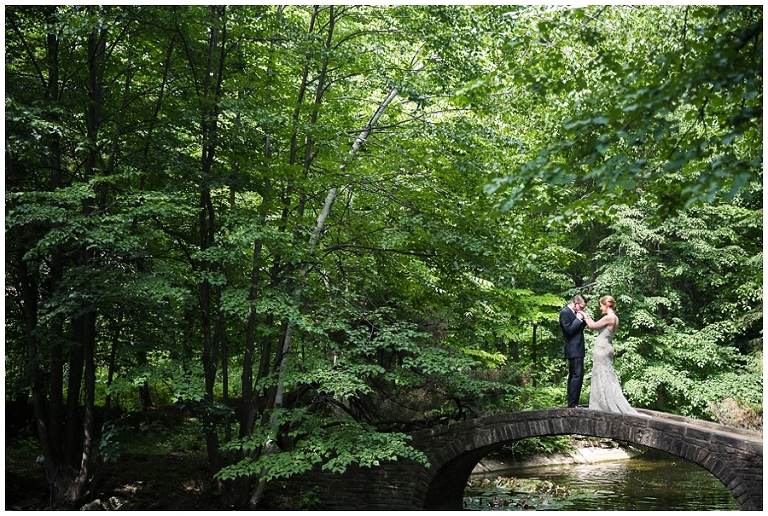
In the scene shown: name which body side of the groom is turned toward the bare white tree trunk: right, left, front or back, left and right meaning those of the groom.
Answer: back

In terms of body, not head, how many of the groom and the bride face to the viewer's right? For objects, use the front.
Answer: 1

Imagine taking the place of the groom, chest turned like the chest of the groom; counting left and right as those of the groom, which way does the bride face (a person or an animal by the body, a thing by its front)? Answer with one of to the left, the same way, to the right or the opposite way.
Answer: the opposite way

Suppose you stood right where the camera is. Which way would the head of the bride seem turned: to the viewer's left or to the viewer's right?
to the viewer's left

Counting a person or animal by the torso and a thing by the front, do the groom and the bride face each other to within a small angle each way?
yes

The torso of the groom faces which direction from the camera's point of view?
to the viewer's right

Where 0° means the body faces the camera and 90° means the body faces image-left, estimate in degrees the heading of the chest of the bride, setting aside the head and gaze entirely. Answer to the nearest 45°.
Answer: approximately 90°

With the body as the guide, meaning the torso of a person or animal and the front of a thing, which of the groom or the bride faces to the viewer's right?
the groom
